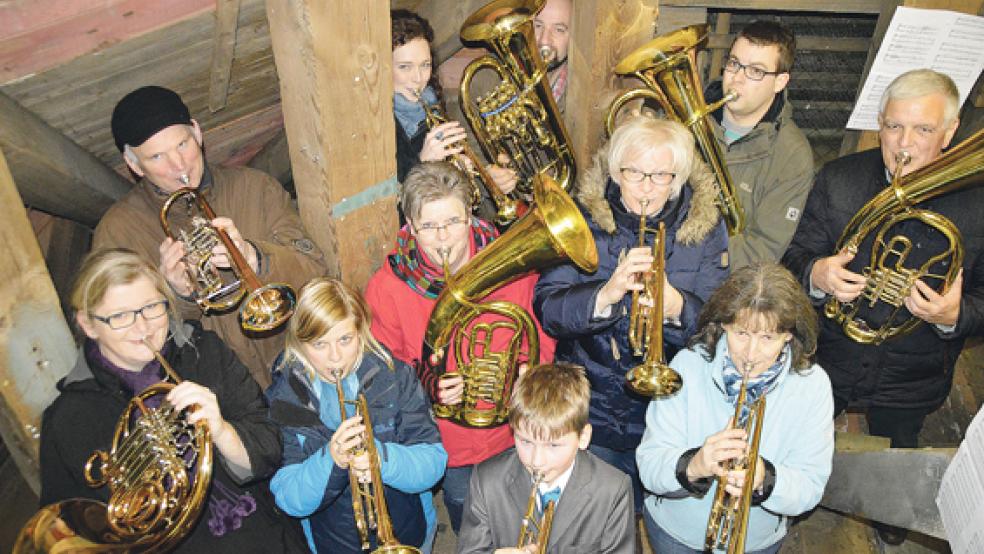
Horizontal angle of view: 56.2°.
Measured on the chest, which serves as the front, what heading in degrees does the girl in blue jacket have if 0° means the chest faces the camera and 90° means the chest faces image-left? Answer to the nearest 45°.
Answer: approximately 0°

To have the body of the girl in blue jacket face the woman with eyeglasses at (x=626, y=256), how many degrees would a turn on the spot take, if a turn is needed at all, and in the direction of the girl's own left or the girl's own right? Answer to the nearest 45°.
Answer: approximately 90° to the girl's own left

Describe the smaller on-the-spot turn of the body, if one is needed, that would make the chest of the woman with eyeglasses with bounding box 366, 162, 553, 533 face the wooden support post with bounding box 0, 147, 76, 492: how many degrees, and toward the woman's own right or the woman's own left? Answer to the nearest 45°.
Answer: approximately 90° to the woman's own right

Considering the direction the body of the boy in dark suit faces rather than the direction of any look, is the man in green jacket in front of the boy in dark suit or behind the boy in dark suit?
behind

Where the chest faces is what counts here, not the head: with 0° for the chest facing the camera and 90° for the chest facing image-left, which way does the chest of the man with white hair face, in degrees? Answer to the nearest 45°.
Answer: approximately 0°

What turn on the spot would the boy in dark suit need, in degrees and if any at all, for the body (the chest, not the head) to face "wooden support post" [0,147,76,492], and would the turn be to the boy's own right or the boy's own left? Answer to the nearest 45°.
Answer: approximately 90° to the boy's own right

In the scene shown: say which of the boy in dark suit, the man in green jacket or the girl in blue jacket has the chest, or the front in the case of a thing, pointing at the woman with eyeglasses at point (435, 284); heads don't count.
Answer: the man in green jacket

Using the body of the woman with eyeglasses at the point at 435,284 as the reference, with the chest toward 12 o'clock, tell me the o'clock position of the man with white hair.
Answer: The man with white hair is roughly at 9 o'clock from the woman with eyeglasses.

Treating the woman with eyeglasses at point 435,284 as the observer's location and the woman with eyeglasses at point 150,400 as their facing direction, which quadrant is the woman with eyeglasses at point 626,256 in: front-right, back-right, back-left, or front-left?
back-left
